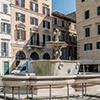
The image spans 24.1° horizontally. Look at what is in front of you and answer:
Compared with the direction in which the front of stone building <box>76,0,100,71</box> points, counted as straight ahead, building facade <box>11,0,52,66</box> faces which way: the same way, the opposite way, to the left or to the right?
to the left

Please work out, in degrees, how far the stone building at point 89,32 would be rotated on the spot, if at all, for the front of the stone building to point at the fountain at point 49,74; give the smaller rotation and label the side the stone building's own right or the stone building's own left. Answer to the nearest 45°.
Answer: approximately 45° to the stone building's own left

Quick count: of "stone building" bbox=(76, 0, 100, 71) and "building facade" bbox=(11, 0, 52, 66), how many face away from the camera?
0

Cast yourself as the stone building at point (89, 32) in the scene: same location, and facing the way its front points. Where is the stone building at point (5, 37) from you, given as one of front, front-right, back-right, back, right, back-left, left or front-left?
front-right

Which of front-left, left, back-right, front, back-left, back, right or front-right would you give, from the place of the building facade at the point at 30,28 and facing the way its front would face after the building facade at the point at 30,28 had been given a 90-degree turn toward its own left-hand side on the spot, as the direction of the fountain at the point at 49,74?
back-right

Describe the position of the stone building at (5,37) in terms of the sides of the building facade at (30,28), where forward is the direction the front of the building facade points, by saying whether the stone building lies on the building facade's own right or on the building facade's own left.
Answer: on the building facade's own right

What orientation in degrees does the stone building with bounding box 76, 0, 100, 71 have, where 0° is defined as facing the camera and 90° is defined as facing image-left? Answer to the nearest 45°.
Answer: approximately 45°

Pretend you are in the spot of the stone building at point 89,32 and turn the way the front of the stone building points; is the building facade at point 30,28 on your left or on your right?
on your right

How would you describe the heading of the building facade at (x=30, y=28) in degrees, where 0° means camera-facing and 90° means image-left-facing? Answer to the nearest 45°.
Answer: approximately 315°
